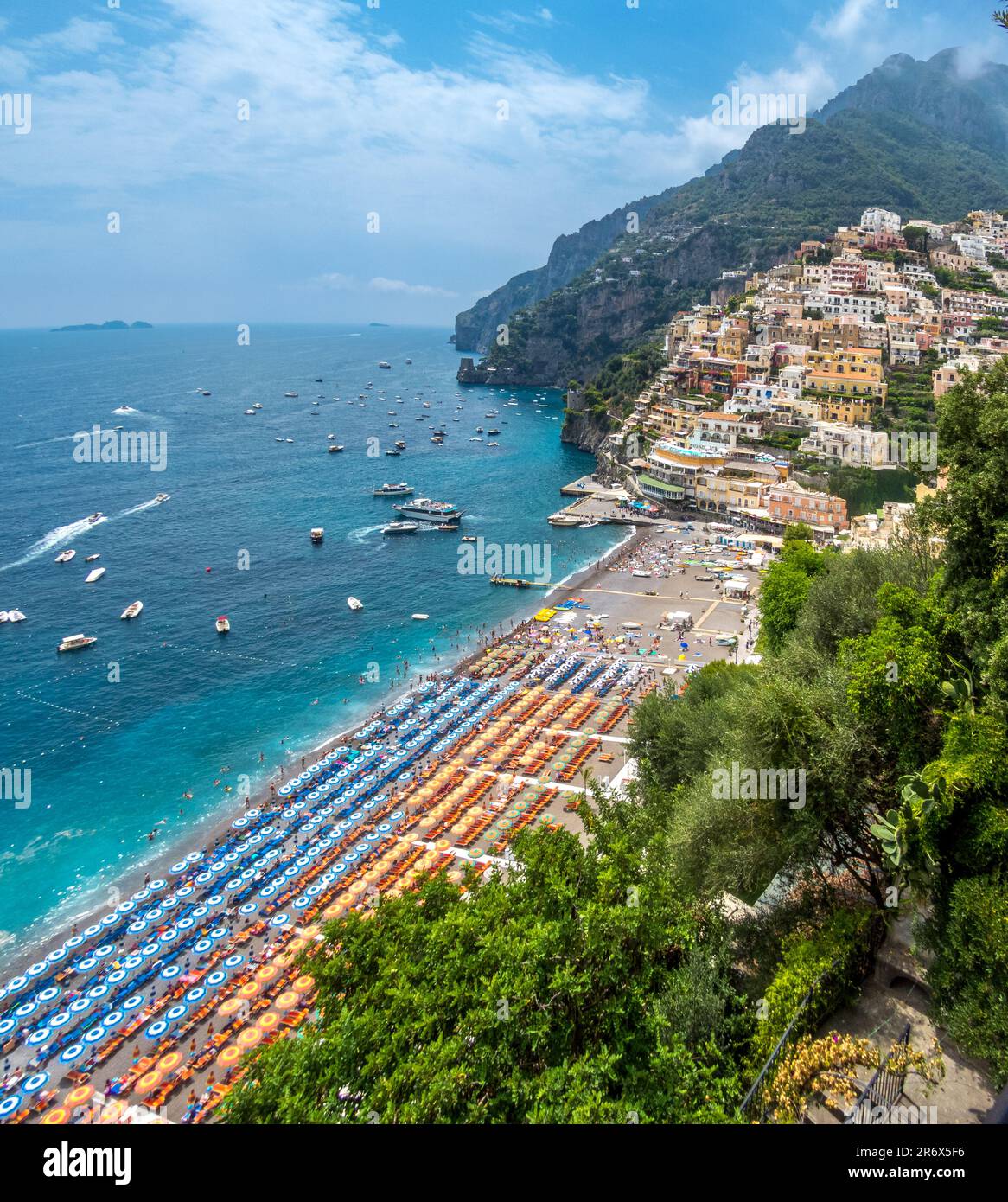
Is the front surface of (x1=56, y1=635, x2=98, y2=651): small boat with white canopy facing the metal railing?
no
